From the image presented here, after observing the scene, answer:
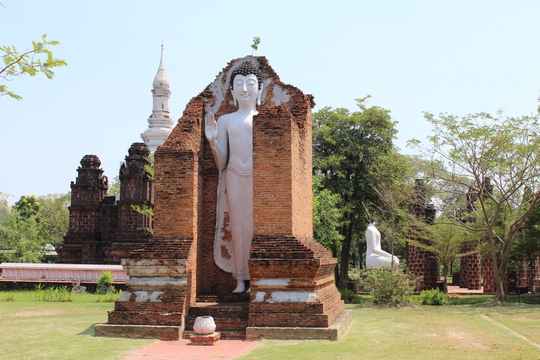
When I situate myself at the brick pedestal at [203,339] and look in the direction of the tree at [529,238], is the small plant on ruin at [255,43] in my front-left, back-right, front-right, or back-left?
front-left

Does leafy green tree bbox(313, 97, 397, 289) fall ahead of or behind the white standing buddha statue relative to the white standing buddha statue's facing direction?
behind

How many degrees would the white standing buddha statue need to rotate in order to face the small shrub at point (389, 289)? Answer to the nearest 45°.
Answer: approximately 135° to its left

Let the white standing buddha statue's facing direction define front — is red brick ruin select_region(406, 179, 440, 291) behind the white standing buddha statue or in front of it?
behind

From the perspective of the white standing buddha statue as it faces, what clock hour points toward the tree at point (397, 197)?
The tree is roughly at 7 o'clock from the white standing buddha statue.

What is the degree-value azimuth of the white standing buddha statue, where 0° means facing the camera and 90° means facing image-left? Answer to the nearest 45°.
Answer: approximately 0°

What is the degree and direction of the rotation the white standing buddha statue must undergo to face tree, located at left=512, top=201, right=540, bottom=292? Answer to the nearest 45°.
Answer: approximately 135° to its left
